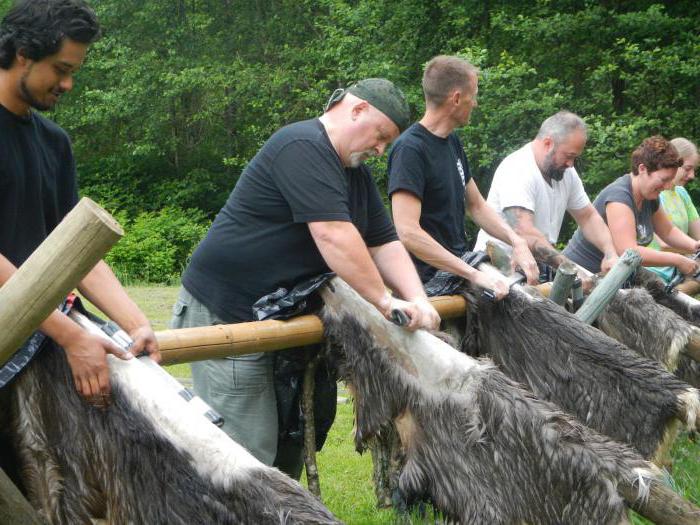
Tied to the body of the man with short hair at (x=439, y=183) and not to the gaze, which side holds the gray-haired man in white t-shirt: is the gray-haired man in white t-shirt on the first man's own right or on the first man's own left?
on the first man's own left

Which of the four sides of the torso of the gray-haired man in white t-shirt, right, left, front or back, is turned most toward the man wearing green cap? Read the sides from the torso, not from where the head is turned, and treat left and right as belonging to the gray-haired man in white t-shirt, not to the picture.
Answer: right

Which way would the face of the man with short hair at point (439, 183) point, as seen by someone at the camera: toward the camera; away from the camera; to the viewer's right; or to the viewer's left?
to the viewer's right

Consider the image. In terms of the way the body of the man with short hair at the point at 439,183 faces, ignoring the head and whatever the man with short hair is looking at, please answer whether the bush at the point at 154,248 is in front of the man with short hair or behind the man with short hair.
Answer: behind

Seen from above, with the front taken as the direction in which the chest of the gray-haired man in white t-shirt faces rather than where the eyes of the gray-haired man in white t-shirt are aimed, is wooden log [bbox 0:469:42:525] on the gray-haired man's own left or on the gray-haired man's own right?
on the gray-haired man's own right

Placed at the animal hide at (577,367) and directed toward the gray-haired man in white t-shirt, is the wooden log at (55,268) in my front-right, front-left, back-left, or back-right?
back-left

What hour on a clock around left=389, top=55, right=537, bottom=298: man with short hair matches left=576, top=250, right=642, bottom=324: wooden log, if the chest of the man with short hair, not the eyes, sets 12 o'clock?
The wooden log is roughly at 10 o'clock from the man with short hair.

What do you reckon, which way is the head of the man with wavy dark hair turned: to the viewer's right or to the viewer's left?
to the viewer's right

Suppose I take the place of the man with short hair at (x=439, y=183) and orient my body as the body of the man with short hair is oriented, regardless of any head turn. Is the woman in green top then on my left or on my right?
on my left

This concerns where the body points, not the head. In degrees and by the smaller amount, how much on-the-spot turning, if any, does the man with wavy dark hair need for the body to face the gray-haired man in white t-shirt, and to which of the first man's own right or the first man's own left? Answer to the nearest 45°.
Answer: approximately 90° to the first man's own left

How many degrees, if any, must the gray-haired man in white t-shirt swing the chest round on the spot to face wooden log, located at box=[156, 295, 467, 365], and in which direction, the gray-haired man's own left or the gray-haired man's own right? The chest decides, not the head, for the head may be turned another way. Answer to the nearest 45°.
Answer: approximately 45° to the gray-haired man's own right
